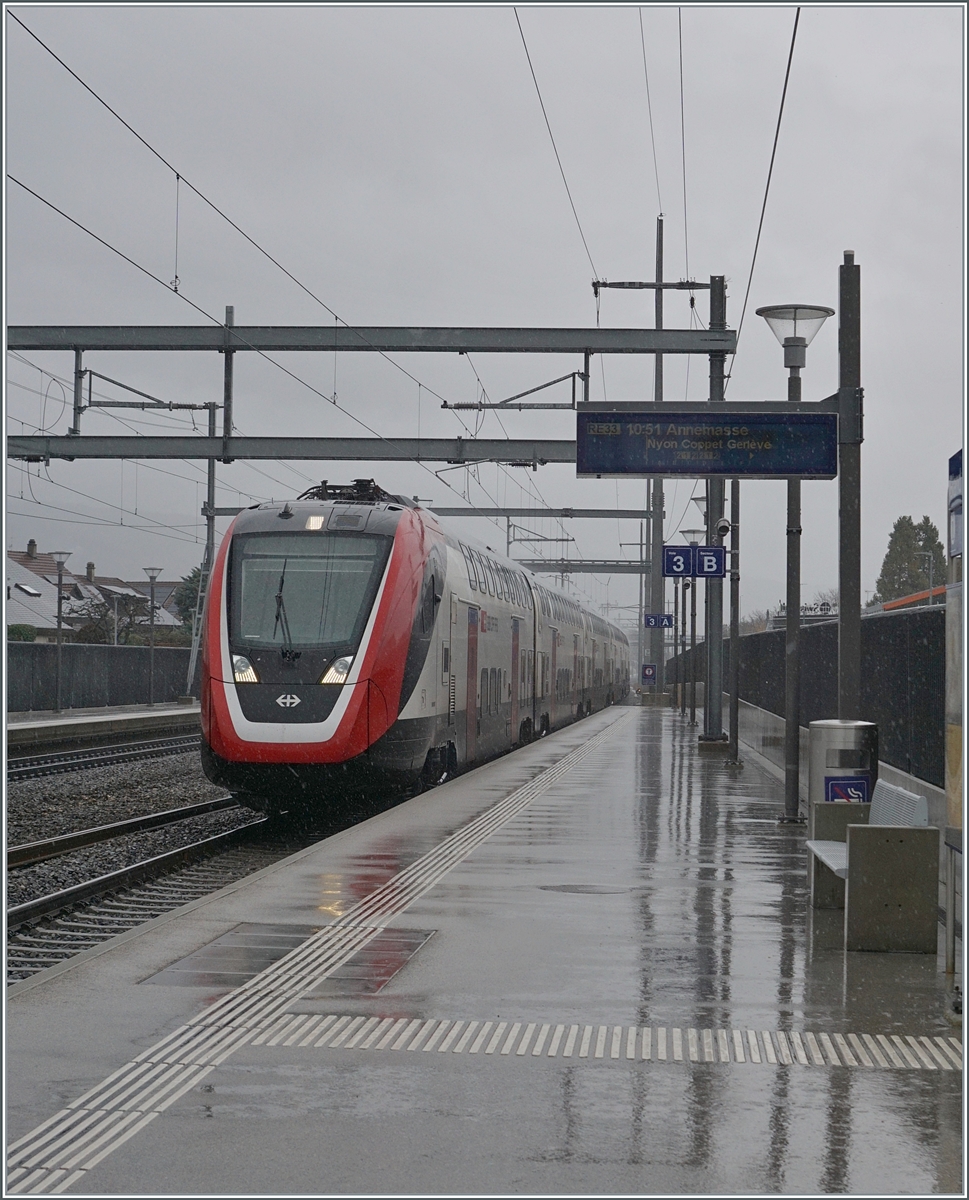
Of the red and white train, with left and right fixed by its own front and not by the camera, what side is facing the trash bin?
front

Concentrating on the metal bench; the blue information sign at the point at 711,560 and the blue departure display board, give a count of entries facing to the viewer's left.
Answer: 1

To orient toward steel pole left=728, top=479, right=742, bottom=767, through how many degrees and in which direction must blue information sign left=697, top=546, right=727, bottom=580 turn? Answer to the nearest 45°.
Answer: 0° — it already faces it

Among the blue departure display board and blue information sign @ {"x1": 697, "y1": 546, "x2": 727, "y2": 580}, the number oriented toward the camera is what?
2

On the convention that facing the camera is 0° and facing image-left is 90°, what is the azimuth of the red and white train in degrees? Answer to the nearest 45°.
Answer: approximately 45°

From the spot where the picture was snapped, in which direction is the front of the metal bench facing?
facing to the left of the viewer

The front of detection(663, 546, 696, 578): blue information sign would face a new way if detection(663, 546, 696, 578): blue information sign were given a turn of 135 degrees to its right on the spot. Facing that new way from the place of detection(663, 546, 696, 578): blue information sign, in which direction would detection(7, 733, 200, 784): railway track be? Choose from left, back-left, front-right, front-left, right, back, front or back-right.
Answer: front-left

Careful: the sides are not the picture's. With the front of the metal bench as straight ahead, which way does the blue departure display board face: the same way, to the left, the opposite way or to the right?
to the left

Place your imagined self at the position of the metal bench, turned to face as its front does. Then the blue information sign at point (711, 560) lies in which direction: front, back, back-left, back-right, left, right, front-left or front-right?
right

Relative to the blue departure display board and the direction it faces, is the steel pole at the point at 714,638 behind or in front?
behind
